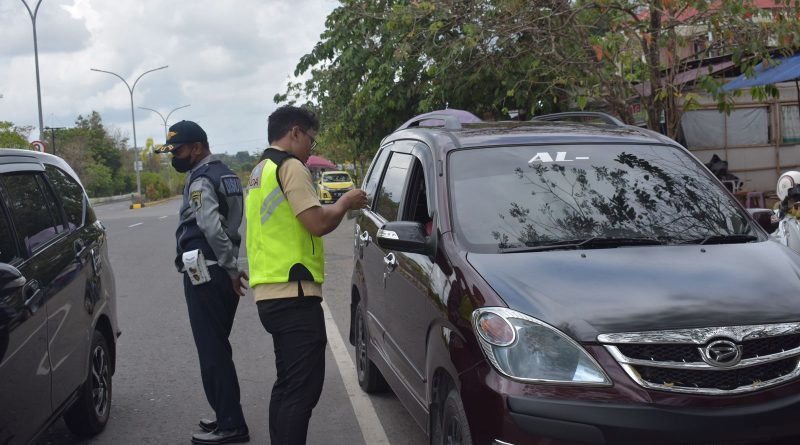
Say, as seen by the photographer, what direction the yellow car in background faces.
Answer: facing the viewer and to the right of the viewer

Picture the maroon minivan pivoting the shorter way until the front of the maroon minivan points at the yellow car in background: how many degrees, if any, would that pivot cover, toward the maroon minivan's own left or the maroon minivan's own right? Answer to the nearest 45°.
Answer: approximately 135° to the maroon minivan's own left

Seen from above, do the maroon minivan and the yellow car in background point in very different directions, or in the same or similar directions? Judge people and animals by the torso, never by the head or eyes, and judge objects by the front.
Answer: same or similar directions

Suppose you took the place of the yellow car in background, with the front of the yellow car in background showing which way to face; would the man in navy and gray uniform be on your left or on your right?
on your right

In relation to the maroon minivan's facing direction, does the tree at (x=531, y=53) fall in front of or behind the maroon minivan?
behind

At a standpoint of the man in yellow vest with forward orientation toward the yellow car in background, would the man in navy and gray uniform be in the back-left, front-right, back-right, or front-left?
front-left
